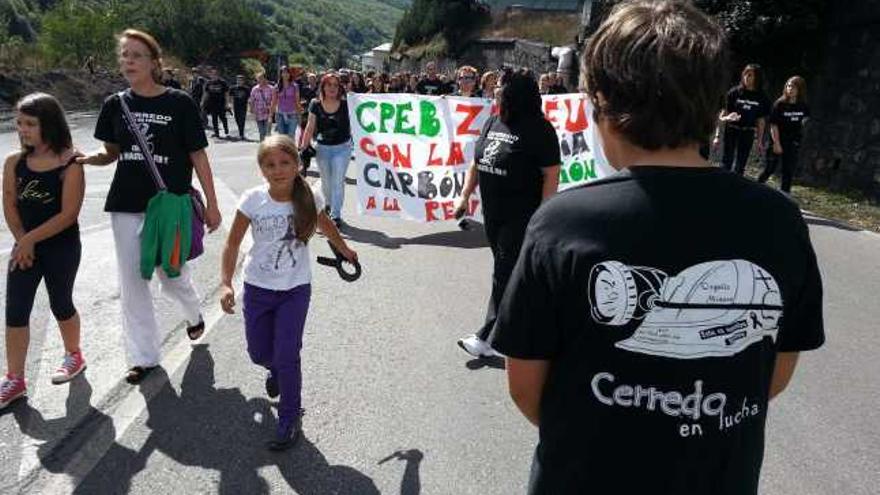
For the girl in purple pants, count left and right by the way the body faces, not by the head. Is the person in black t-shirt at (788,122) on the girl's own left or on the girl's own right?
on the girl's own left

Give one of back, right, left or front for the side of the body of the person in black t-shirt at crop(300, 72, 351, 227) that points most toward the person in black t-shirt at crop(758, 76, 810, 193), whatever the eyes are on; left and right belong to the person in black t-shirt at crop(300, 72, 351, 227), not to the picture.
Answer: left

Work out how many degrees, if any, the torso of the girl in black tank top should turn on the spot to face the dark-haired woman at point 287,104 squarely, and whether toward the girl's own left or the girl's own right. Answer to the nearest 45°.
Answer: approximately 180°

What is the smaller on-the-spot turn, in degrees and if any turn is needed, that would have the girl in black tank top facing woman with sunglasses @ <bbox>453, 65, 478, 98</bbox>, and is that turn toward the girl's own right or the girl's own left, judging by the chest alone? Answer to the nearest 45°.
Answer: approximately 180°

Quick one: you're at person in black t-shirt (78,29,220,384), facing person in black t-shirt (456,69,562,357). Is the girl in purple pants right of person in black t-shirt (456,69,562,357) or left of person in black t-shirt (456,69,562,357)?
right

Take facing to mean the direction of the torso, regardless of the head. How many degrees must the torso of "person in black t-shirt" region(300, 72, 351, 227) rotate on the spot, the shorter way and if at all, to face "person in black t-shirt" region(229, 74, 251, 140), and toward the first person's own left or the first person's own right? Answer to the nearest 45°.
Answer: approximately 180°

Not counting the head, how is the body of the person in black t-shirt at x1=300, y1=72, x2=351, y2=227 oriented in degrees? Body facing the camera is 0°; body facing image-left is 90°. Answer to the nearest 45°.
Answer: approximately 0°

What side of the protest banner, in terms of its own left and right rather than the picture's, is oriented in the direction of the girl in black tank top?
front

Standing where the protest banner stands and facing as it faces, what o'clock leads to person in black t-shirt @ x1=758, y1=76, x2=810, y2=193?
The person in black t-shirt is roughly at 8 o'clock from the protest banner.

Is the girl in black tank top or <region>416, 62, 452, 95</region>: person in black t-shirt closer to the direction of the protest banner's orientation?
the girl in black tank top

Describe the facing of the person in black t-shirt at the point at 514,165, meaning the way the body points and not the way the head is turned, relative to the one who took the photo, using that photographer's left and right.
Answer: facing the viewer and to the left of the viewer

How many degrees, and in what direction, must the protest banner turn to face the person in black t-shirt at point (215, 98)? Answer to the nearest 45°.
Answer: approximately 135° to its right

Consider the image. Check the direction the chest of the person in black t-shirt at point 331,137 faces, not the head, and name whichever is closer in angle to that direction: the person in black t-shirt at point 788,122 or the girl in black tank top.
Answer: the girl in black tank top

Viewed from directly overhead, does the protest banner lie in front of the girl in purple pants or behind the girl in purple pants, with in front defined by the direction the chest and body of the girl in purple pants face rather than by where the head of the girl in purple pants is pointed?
behind
